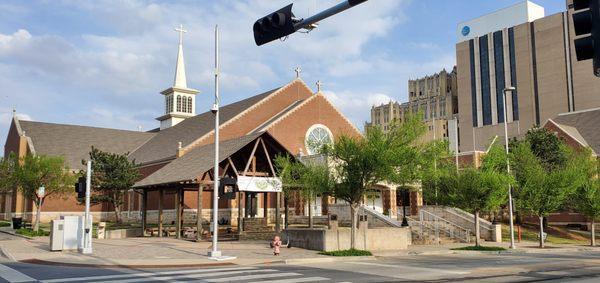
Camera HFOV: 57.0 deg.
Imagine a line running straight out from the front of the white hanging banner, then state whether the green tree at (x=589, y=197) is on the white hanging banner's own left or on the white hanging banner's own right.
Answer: on the white hanging banner's own left

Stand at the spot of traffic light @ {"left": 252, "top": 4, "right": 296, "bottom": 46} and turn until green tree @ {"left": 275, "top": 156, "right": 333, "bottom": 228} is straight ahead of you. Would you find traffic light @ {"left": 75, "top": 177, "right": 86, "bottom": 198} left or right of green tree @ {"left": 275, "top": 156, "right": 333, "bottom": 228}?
left

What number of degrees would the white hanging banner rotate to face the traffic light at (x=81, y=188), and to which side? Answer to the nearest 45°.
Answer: approximately 45° to its right

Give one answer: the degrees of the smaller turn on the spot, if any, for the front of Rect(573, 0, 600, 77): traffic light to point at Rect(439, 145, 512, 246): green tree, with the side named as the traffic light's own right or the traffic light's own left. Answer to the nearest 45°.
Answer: approximately 90° to the traffic light's own right

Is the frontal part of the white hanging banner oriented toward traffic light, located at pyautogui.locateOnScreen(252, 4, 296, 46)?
yes

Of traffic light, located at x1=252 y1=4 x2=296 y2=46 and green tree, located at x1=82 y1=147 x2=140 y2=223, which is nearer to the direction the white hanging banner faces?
the traffic light

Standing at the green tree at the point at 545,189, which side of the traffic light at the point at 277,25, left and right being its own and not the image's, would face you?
back

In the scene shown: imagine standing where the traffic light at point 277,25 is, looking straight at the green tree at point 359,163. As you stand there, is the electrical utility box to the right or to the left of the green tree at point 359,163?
left
